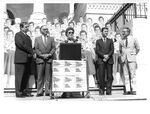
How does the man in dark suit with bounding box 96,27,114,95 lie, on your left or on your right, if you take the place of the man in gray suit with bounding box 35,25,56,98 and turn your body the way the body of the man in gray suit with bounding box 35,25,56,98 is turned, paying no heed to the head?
on your left

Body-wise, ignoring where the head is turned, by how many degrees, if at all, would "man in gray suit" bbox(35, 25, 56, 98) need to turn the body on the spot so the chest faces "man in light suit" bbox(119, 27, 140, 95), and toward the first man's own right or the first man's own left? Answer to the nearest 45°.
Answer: approximately 90° to the first man's own left

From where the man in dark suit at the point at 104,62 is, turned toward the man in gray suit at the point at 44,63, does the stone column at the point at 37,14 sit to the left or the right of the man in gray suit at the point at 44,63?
right

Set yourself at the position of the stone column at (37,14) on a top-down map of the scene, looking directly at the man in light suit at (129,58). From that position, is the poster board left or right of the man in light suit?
right

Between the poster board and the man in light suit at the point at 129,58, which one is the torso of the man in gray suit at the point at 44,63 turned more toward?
the poster board

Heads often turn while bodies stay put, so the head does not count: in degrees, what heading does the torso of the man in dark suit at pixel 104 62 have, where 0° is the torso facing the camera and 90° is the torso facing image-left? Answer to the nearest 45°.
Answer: approximately 0°

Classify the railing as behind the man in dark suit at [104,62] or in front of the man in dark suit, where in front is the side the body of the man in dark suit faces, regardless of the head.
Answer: behind

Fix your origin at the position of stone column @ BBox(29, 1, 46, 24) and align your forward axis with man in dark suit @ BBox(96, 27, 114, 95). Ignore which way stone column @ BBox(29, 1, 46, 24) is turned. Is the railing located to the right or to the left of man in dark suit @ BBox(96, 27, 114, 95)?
left

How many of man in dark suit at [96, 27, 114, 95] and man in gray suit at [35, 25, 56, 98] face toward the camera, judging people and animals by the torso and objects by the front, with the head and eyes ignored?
2
